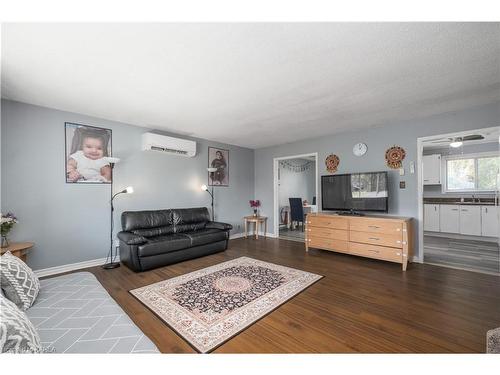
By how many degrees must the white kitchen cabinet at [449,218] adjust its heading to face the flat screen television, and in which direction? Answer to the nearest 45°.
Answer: approximately 45° to its right

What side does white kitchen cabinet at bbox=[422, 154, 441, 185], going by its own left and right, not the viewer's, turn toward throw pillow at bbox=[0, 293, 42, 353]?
front

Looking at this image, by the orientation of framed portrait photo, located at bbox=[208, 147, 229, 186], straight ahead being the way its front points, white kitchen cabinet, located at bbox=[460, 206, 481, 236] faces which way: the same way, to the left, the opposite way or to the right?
to the right

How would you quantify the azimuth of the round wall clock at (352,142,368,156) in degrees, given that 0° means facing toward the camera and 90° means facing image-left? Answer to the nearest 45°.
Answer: approximately 0°

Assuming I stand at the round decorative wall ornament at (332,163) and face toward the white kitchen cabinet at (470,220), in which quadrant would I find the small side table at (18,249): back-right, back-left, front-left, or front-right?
back-right

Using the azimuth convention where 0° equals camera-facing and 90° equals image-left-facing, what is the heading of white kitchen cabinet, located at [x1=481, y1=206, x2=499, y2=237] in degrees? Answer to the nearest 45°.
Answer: approximately 0°

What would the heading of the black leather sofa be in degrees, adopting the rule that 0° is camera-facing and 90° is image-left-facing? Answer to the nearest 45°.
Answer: approximately 315°

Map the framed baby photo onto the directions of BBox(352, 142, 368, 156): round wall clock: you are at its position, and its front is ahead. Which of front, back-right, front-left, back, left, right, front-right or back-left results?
front-right

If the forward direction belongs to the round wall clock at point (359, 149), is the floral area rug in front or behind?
in front

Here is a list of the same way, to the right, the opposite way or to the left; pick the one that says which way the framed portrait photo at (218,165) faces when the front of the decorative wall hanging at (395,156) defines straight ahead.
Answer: to the left
